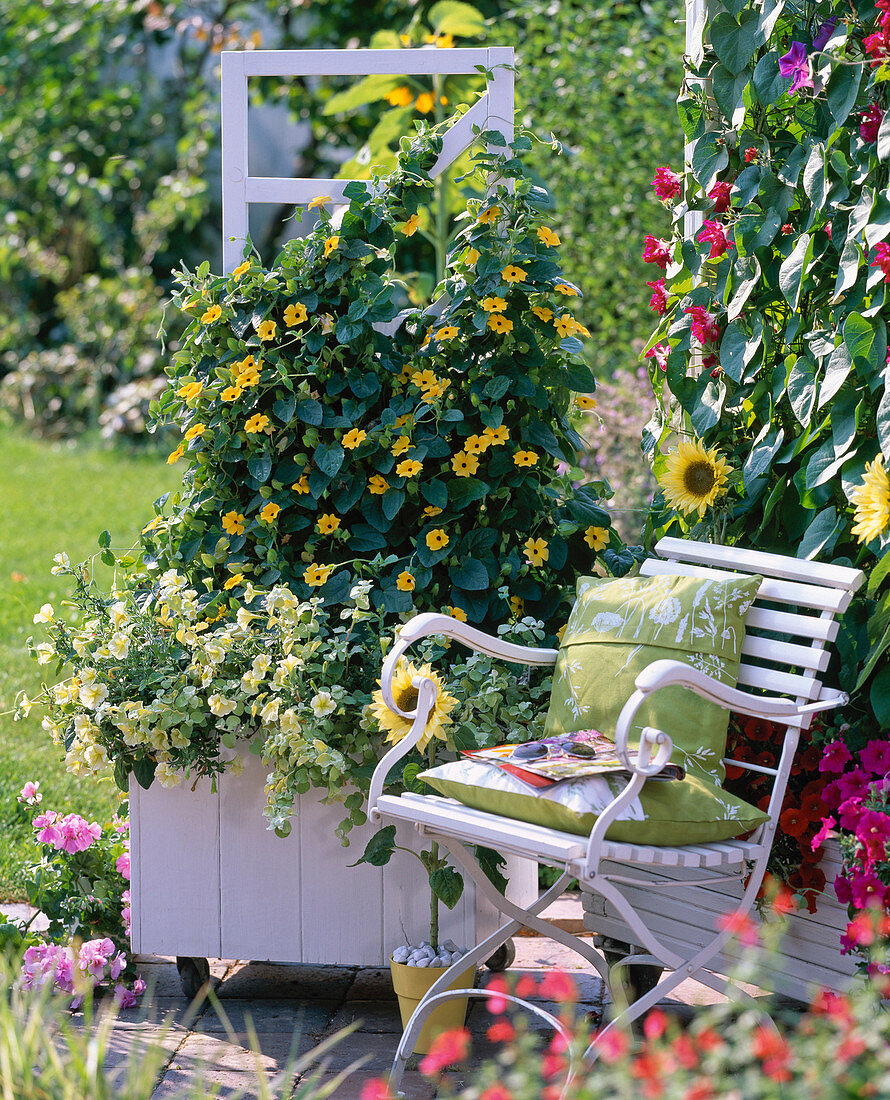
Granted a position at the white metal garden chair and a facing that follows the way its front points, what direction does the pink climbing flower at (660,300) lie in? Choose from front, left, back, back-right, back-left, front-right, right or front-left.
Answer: back-right

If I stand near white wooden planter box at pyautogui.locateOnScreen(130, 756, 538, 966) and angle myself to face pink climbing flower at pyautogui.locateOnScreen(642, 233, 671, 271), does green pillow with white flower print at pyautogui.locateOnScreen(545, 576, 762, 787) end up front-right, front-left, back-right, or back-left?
front-right

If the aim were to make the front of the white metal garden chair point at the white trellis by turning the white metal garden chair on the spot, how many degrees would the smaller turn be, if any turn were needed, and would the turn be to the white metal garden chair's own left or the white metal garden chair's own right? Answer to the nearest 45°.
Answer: approximately 90° to the white metal garden chair's own right

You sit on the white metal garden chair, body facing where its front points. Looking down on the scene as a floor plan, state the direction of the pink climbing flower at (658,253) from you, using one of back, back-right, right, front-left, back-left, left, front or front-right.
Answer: back-right

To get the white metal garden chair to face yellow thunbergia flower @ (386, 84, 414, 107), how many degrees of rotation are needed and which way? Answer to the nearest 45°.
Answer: approximately 135° to its right

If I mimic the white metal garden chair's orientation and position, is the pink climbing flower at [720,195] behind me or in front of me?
behind
